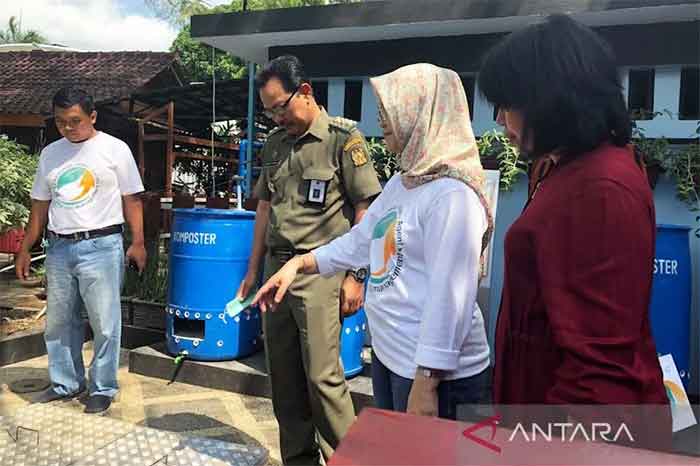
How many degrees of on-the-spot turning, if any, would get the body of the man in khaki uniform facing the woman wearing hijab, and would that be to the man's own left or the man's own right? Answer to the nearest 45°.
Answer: approximately 45° to the man's own left

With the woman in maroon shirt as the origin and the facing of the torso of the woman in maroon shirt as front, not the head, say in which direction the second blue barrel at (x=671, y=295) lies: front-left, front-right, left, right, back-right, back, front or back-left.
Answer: right

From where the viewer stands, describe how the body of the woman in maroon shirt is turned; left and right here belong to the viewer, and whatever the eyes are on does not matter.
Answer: facing to the left of the viewer

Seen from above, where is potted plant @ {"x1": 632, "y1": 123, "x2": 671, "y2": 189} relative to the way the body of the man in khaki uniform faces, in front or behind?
behind

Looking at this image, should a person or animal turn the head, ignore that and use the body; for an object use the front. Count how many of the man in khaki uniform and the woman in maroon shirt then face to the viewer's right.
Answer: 0
